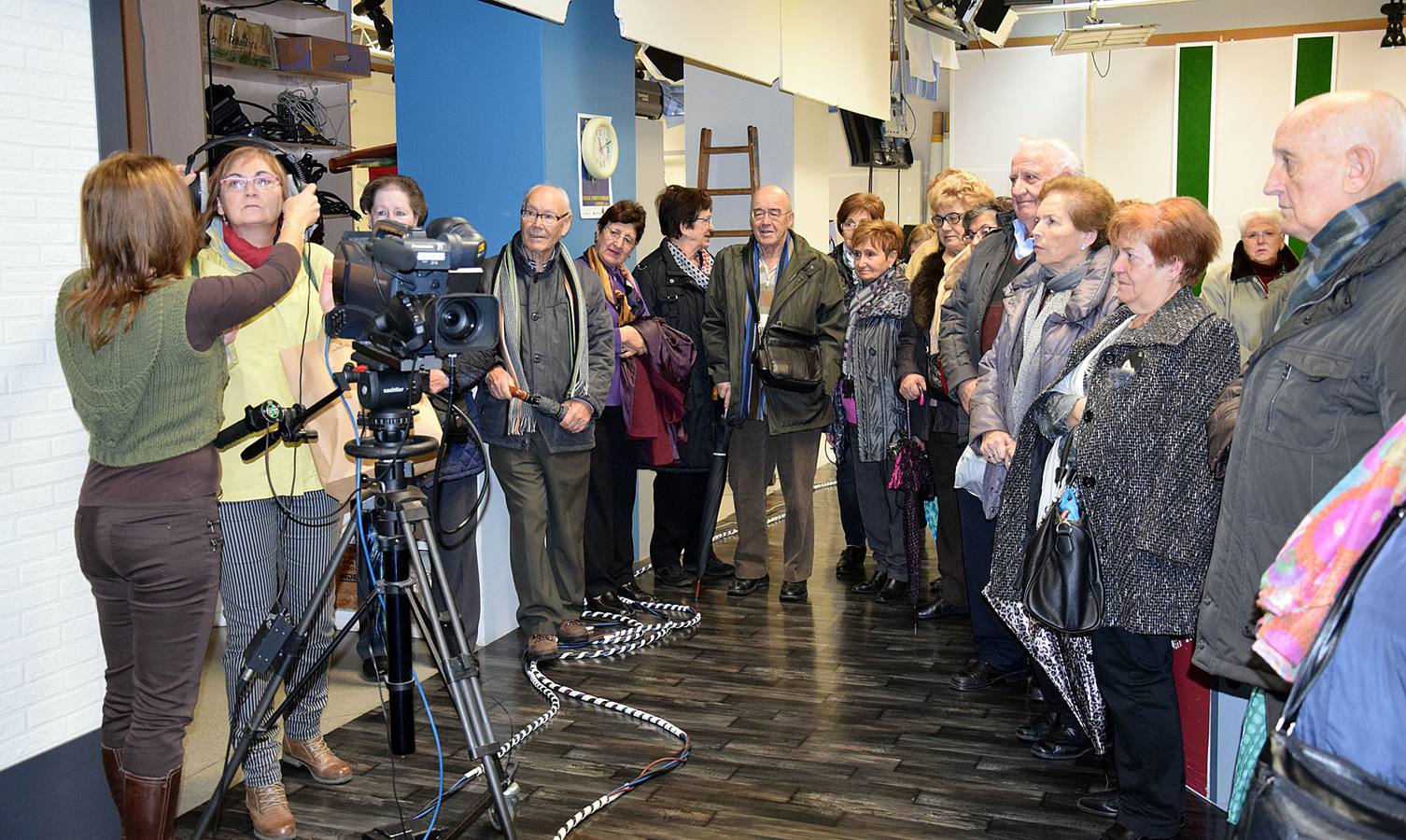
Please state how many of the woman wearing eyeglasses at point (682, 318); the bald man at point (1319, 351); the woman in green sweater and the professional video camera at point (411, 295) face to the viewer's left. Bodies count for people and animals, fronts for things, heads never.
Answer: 1

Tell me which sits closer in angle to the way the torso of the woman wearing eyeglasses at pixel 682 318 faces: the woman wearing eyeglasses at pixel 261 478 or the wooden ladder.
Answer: the woman wearing eyeglasses

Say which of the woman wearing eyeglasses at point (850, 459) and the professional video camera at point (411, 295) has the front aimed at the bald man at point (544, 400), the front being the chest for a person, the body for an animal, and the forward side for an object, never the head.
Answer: the woman wearing eyeglasses

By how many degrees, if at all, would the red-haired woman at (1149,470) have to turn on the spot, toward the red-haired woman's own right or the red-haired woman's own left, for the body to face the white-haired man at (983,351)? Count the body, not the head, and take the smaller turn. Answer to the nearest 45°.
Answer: approximately 90° to the red-haired woman's own right

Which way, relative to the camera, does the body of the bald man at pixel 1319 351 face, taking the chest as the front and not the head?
to the viewer's left

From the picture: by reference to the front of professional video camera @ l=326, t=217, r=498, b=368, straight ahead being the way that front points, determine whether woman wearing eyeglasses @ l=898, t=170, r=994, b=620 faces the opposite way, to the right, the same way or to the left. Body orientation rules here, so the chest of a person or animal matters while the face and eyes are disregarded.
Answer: to the right

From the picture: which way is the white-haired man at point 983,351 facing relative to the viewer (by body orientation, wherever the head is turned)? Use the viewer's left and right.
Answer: facing the viewer and to the left of the viewer

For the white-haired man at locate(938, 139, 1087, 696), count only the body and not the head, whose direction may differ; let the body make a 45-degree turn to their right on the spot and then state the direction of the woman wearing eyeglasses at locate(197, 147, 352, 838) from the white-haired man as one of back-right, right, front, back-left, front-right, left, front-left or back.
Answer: front-left

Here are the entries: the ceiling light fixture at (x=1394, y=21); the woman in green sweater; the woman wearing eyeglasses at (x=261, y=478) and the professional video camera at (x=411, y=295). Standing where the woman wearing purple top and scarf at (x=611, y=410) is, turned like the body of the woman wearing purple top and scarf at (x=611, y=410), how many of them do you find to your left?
1

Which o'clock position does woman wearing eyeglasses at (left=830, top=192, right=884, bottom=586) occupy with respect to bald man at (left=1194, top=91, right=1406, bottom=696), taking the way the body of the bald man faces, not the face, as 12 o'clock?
The woman wearing eyeglasses is roughly at 2 o'clock from the bald man.

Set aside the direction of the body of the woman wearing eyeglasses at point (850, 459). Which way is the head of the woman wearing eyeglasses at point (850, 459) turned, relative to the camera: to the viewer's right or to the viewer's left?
to the viewer's left

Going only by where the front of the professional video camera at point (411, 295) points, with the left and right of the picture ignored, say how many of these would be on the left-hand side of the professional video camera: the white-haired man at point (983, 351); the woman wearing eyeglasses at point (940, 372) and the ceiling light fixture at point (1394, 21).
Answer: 3

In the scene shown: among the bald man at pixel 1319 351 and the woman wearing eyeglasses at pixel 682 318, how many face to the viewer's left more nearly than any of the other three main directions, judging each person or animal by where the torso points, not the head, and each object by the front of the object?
1

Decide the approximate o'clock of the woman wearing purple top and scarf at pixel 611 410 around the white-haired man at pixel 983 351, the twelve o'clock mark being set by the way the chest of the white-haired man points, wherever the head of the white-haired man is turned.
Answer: The woman wearing purple top and scarf is roughly at 2 o'clock from the white-haired man.
